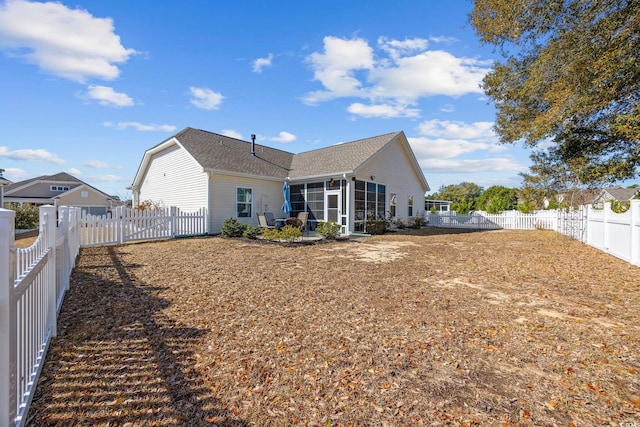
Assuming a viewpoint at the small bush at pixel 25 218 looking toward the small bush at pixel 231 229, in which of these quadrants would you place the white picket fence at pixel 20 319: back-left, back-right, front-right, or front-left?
front-right

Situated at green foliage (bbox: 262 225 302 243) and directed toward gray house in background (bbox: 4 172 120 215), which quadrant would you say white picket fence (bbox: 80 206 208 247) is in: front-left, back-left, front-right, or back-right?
front-left

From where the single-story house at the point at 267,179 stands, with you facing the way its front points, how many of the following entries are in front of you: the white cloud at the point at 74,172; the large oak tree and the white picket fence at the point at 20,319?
1

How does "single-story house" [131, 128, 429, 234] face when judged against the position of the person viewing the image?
facing away from the viewer and to the left of the viewer

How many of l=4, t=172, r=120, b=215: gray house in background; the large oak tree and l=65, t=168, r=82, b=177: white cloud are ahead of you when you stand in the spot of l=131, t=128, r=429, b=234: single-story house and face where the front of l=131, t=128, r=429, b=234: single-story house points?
2

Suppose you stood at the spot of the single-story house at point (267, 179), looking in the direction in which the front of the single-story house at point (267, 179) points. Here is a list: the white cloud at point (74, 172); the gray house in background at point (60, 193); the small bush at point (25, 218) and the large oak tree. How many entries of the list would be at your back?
1

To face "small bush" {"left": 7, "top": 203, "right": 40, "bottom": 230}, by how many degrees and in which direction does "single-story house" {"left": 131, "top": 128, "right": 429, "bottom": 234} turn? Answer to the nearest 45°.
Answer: approximately 45° to its left

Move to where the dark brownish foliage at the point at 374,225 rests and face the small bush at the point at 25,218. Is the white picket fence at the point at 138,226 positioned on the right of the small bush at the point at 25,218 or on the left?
left

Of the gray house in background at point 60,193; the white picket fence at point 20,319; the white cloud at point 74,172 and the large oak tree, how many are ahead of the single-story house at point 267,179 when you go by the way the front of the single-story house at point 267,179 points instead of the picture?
2

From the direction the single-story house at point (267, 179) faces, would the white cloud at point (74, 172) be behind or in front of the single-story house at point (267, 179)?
in front

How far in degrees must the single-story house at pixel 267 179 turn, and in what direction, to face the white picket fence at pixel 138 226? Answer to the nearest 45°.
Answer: approximately 90° to its left
